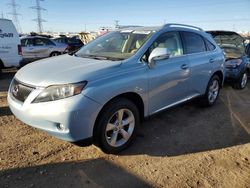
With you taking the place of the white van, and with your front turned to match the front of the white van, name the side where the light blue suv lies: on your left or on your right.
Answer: on your left

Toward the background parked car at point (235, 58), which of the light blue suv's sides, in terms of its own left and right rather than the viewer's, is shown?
back

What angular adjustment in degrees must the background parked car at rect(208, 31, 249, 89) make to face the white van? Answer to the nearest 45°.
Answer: approximately 45° to its right

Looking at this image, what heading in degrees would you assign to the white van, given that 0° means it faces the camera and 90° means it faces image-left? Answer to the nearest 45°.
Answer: approximately 90°

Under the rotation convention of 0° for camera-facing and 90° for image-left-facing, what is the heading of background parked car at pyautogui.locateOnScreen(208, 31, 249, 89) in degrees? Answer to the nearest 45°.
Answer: approximately 45°
